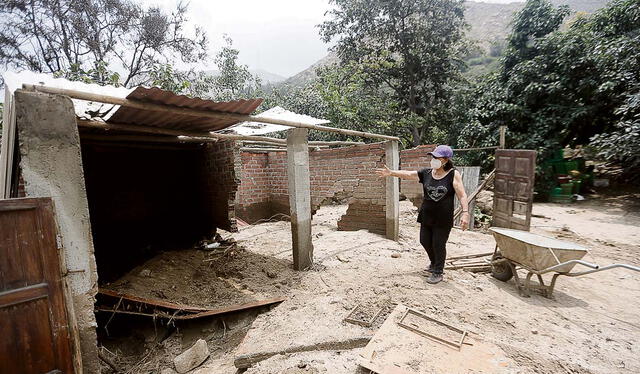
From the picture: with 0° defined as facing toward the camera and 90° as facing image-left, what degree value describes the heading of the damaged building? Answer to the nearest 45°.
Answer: approximately 315°

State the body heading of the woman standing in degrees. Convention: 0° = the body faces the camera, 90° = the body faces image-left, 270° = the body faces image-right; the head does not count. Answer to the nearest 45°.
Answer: approximately 45°

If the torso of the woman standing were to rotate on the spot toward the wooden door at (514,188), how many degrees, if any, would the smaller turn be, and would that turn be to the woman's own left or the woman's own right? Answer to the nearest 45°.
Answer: approximately 180°
